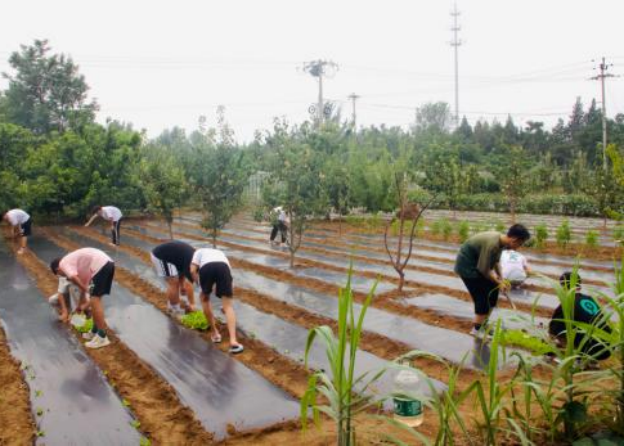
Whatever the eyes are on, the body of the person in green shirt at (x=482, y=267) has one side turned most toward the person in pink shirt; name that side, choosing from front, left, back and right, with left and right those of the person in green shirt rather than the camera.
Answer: back

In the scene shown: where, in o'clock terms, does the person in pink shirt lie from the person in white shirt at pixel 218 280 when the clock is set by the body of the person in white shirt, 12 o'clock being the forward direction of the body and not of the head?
The person in pink shirt is roughly at 11 o'clock from the person in white shirt.

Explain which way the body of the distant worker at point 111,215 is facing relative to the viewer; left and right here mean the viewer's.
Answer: facing to the left of the viewer

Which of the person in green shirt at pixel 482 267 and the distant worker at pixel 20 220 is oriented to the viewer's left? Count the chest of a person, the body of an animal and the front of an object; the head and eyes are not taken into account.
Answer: the distant worker

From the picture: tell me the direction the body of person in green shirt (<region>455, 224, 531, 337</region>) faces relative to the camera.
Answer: to the viewer's right

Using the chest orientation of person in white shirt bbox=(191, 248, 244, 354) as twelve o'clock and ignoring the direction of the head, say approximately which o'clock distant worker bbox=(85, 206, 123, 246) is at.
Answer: The distant worker is roughly at 1 o'clock from the person in white shirt.

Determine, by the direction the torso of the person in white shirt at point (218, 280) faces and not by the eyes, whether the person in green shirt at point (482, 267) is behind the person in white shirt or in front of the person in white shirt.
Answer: behind

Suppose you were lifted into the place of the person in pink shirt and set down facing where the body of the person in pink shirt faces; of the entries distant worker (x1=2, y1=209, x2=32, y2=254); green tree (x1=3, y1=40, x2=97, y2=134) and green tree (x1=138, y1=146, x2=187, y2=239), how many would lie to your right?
3

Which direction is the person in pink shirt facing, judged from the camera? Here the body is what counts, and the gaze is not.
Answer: to the viewer's left

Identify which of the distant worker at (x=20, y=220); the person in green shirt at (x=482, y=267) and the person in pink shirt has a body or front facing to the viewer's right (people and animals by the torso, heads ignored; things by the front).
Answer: the person in green shirt

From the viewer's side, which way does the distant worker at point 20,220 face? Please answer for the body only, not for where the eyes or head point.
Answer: to the viewer's left

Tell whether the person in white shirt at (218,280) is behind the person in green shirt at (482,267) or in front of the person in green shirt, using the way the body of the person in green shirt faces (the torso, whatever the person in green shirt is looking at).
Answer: behind

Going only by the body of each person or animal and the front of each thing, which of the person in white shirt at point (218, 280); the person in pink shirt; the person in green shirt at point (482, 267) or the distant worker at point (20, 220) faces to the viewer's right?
the person in green shirt

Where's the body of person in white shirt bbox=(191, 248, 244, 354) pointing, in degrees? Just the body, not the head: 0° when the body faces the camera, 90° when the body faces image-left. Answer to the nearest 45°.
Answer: approximately 135°

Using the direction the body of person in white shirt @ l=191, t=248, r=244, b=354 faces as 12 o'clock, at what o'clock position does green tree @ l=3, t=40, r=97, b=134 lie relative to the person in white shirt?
The green tree is roughly at 1 o'clock from the person in white shirt.

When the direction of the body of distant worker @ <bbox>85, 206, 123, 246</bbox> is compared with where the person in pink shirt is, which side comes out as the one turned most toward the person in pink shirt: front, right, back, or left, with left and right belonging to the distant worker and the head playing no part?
left

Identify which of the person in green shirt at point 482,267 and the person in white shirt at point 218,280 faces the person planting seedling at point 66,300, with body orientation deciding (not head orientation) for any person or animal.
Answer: the person in white shirt

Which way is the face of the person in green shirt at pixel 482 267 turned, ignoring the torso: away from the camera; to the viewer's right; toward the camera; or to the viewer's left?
to the viewer's right
